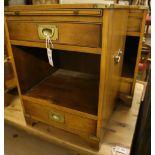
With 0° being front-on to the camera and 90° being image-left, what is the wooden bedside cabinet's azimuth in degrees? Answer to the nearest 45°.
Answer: approximately 45°
